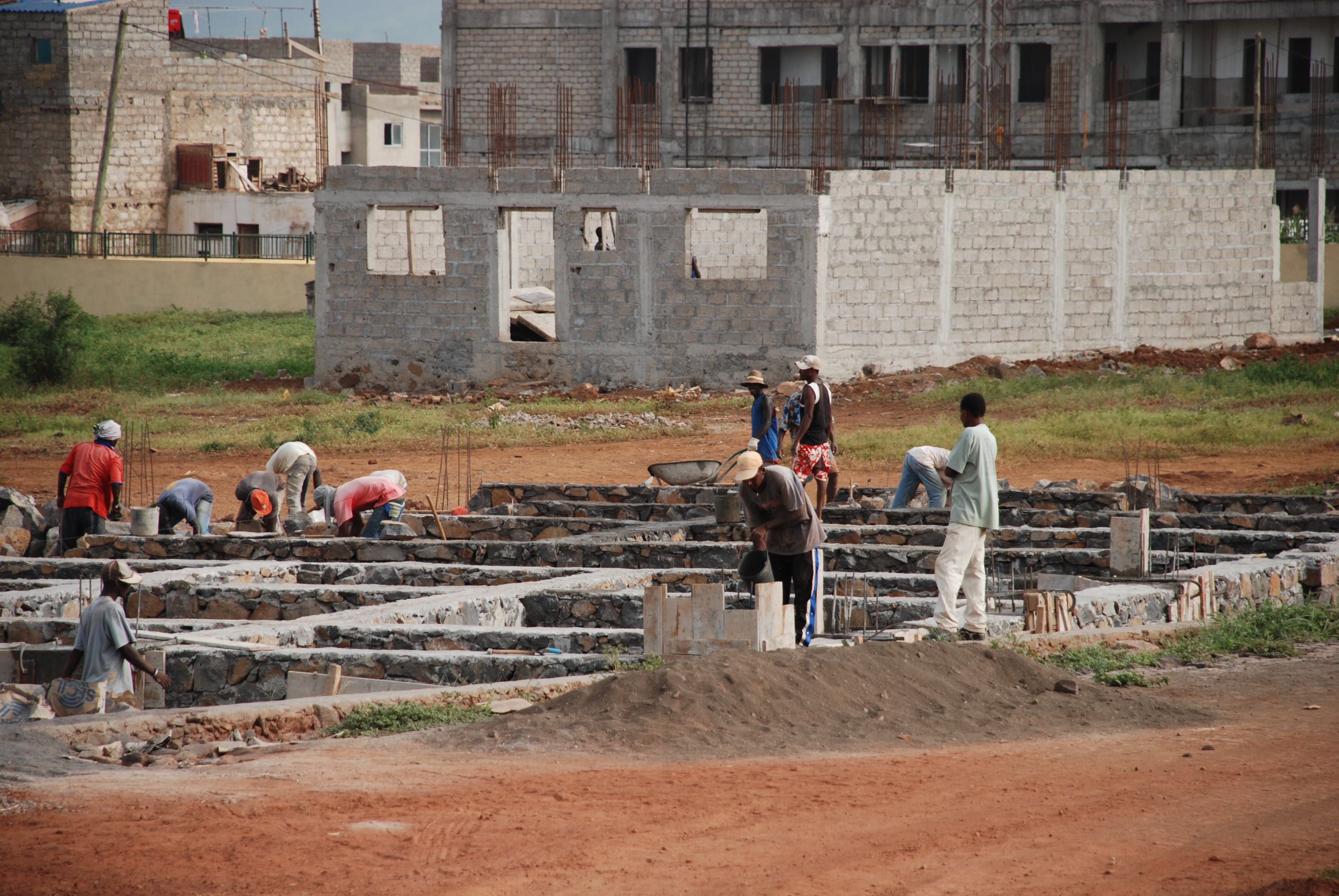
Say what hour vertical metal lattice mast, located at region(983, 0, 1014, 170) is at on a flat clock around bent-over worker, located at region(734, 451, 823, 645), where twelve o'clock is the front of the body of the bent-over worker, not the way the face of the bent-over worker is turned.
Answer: The vertical metal lattice mast is roughly at 5 o'clock from the bent-over worker.

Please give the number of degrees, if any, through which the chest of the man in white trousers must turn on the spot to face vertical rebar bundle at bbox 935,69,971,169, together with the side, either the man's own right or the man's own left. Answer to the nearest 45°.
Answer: approximately 45° to the man's own right

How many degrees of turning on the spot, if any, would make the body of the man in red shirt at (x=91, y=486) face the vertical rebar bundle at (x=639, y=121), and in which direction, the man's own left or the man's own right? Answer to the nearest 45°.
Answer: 0° — they already face it

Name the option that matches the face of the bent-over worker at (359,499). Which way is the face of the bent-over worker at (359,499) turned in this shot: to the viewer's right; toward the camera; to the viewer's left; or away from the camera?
to the viewer's left

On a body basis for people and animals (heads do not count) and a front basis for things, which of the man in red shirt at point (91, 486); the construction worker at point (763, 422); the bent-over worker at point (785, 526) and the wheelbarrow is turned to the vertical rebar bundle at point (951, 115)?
the man in red shirt

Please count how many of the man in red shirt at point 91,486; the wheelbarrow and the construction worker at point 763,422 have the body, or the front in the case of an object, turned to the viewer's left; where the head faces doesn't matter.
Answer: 2

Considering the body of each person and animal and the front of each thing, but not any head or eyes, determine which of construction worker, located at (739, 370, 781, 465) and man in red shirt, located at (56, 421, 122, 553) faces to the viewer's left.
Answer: the construction worker

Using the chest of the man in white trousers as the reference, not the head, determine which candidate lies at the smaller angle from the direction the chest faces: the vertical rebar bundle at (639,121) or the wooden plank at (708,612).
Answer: the vertical rebar bundle

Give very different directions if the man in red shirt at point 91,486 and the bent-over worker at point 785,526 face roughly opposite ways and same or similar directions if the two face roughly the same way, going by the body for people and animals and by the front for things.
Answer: very different directions

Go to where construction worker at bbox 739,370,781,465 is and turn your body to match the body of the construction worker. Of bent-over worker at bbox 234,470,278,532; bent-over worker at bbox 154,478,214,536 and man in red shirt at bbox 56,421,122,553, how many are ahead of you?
3

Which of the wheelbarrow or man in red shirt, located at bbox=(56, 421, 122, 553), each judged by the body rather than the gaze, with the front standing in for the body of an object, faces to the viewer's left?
the wheelbarrow

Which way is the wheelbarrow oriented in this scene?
to the viewer's left

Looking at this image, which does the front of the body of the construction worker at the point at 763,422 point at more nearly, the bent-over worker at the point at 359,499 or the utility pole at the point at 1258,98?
the bent-over worker

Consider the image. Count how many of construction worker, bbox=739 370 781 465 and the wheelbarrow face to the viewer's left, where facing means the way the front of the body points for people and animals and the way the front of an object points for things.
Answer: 2

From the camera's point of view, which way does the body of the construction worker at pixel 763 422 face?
to the viewer's left
